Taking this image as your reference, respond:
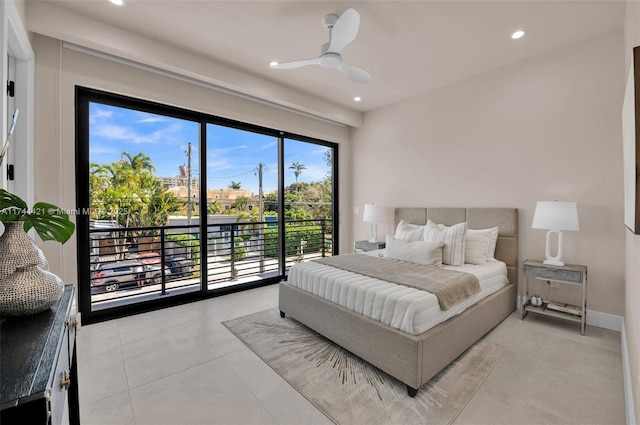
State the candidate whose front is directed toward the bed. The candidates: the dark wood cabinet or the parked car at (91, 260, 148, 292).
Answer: the dark wood cabinet

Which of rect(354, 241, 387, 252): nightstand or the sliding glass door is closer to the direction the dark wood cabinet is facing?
the nightstand

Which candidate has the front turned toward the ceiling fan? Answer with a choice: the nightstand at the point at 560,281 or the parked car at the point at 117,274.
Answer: the nightstand

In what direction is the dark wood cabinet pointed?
to the viewer's right

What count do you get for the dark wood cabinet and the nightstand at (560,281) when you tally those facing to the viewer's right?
1

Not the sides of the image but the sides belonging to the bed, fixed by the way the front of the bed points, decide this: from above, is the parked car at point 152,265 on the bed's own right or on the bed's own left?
on the bed's own right

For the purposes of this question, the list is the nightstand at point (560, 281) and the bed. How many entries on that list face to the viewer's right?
0
